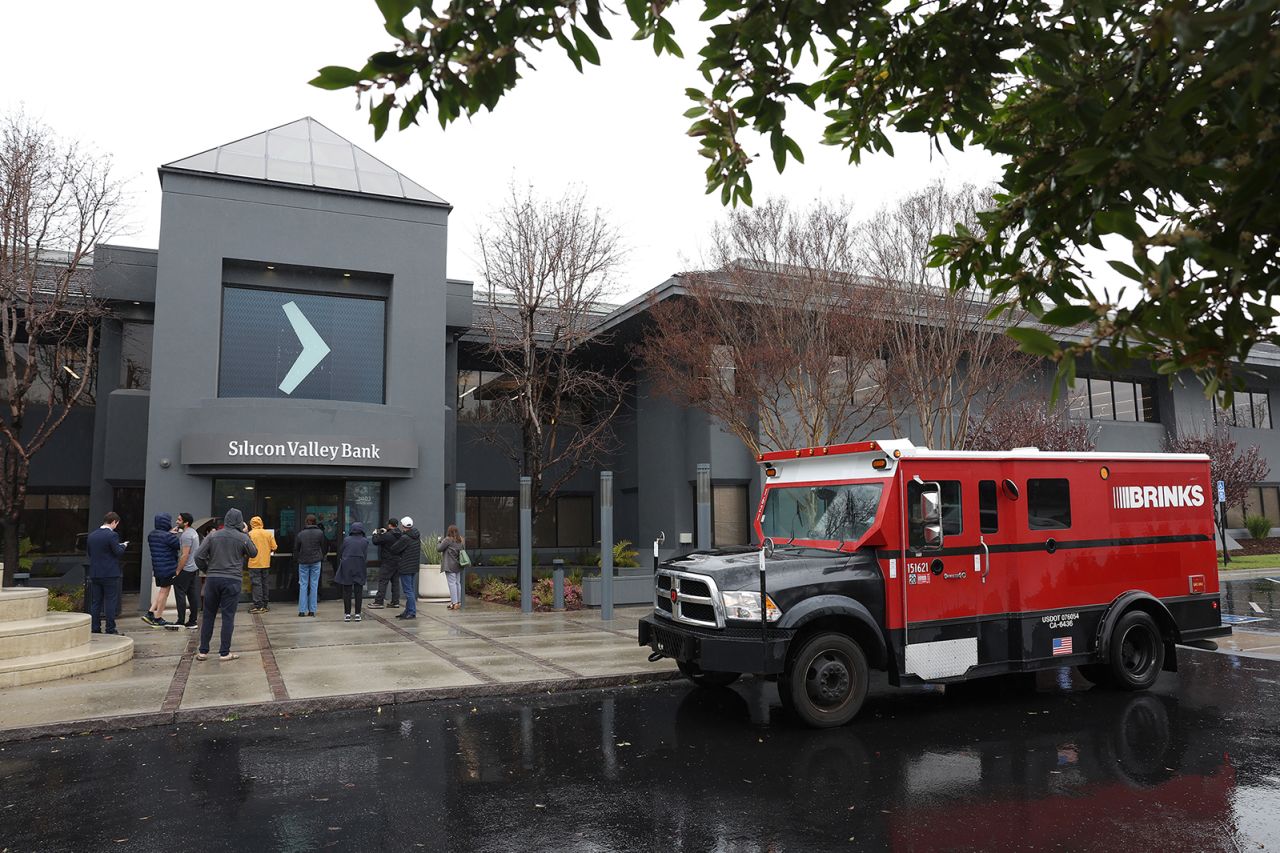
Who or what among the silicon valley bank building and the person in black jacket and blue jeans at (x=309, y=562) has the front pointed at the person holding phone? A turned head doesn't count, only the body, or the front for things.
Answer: the silicon valley bank building

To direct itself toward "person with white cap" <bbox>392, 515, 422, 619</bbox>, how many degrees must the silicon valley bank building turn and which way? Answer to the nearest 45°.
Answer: approximately 45° to its right

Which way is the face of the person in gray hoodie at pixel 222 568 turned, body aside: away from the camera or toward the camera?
away from the camera

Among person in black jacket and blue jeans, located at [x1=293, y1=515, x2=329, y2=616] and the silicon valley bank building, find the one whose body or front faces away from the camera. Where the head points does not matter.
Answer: the person in black jacket and blue jeans

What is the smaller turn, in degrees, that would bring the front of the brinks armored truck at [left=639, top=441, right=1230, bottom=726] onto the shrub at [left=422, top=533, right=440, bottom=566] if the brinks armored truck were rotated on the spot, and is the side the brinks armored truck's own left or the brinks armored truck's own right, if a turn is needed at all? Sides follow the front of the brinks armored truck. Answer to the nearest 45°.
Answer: approximately 90° to the brinks armored truck's own right

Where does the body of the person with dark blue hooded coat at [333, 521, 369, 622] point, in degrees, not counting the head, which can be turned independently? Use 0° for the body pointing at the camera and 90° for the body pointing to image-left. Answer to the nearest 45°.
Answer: approximately 180°

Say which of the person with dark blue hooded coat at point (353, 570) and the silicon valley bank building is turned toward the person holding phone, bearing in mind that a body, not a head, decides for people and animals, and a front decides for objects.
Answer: the silicon valley bank building

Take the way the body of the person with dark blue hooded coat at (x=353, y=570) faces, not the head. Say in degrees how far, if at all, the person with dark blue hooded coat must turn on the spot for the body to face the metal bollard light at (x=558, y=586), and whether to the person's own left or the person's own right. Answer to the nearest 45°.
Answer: approximately 90° to the person's own right

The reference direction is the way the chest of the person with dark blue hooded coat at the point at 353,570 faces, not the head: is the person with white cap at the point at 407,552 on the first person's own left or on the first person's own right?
on the first person's own right

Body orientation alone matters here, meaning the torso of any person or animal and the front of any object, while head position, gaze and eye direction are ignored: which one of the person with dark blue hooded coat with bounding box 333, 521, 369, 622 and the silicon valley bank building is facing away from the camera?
the person with dark blue hooded coat

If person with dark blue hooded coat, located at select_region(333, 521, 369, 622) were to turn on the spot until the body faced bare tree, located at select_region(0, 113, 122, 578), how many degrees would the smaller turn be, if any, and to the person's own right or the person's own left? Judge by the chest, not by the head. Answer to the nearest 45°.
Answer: approximately 45° to the person's own left

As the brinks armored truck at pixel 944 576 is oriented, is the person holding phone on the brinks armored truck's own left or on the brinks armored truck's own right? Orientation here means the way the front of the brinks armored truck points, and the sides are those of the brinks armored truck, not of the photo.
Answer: on the brinks armored truck's own right

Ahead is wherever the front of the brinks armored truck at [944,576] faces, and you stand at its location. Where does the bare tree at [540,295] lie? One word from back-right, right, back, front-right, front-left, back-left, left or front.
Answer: right

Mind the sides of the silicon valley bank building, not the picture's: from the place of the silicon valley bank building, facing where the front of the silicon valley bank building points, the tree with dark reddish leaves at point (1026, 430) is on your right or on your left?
on your left

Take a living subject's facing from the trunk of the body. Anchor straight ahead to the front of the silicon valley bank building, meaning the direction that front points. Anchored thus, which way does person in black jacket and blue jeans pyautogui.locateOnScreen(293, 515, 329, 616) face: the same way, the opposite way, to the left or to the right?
the opposite way

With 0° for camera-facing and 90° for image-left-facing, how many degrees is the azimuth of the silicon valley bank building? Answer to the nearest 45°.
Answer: approximately 0°

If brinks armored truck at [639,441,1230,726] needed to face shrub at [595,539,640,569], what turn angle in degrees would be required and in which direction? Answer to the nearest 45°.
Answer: approximately 90° to its right
